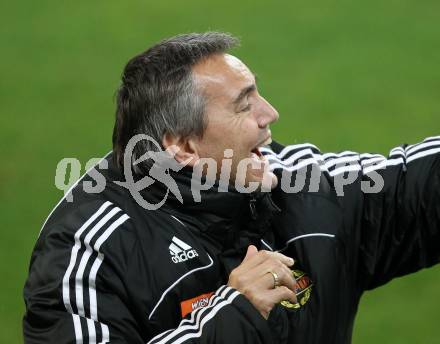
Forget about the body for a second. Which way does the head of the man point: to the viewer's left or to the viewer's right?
to the viewer's right

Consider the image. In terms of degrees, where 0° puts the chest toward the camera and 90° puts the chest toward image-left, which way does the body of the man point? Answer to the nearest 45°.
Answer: approximately 315°
